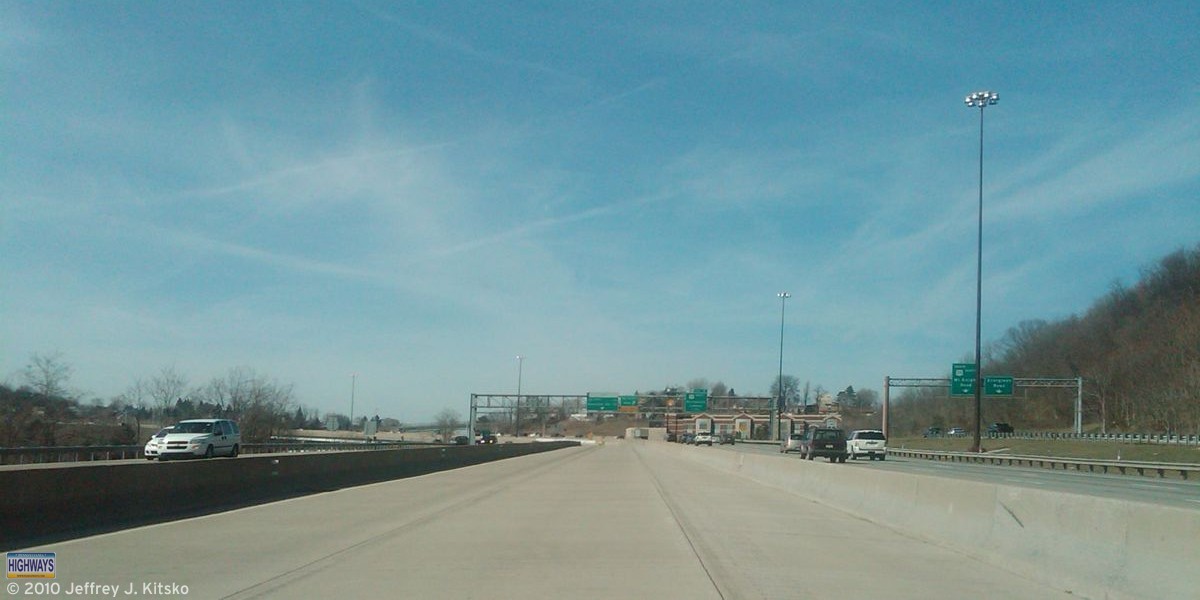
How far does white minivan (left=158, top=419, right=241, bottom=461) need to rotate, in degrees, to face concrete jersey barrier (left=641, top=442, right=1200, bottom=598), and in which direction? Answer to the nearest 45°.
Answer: approximately 45° to its left

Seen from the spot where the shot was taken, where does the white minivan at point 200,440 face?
facing the viewer and to the left of the viewer
